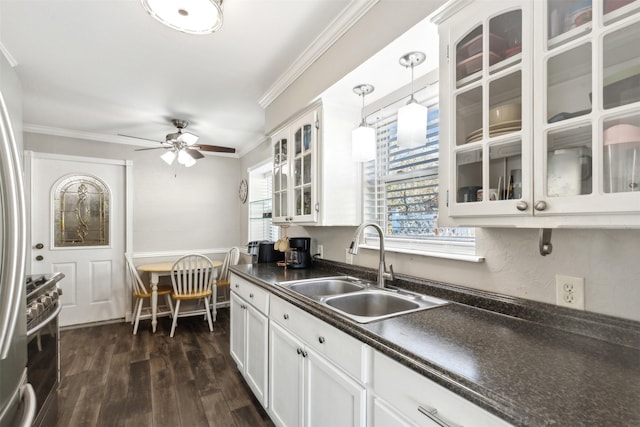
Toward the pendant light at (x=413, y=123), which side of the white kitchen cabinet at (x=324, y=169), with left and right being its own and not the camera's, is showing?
left

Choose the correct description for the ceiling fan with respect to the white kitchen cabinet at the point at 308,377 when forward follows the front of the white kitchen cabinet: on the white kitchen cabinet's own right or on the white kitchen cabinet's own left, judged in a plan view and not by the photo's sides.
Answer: on the white kitchen cabinet's own right

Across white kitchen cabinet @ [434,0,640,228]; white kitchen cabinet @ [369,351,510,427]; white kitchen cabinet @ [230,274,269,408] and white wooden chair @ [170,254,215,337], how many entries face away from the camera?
1

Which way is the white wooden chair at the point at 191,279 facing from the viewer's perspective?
away from the camera

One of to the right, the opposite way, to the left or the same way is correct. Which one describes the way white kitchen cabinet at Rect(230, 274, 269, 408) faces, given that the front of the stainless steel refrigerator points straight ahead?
the opposite way

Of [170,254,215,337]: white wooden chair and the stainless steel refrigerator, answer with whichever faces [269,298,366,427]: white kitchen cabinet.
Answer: the stainless steel refrigerator

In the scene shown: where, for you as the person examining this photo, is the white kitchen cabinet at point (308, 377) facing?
facing the viewer and to the left of the viewer

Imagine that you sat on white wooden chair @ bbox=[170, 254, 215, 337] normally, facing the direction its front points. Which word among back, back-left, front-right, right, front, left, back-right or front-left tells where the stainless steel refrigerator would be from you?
back

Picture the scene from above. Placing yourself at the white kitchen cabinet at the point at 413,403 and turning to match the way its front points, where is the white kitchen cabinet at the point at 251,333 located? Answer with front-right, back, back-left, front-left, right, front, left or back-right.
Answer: right
